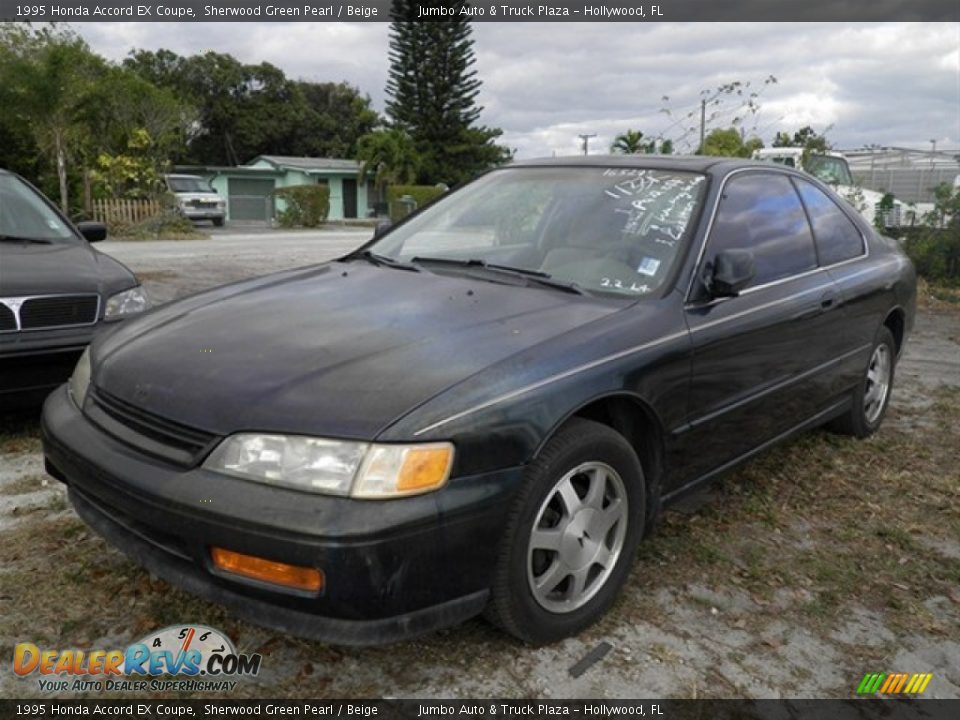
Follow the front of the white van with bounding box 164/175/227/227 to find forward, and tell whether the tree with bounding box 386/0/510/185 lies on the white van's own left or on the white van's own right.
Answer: on the white van's own left

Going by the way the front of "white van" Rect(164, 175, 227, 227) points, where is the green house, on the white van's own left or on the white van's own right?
on the white van's own left

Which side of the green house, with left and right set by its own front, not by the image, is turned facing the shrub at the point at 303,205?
front

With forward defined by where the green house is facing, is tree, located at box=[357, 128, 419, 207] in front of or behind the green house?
in front

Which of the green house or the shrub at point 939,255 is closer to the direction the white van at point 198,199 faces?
the shrub

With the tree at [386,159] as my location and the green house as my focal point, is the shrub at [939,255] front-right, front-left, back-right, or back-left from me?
back-left

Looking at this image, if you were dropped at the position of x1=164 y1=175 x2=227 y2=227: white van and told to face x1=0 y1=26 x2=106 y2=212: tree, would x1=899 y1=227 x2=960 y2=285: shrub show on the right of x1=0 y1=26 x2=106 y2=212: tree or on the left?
left

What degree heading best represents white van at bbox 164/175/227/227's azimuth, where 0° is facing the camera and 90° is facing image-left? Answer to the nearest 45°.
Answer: approximately 315°

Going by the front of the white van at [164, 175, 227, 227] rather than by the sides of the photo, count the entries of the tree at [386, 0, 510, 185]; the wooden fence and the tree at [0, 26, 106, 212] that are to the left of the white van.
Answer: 1

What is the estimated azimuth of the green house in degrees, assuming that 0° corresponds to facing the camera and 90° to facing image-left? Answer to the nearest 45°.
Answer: approximately 0°

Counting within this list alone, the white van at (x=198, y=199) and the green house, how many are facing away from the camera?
0
